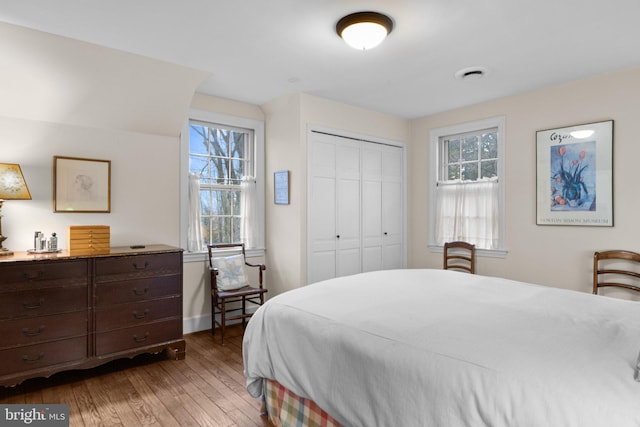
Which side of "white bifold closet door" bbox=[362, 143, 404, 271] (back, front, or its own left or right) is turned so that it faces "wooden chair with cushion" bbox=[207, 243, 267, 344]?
right

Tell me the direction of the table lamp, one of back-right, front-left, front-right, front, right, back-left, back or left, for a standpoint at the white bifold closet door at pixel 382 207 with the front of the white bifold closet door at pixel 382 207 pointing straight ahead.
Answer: right

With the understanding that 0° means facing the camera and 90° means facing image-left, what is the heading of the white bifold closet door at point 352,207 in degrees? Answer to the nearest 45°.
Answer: approximately 315°

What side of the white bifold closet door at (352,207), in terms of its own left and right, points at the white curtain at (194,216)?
right

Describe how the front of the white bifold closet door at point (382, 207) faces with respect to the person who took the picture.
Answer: facing the viewer and to the right of the viewer

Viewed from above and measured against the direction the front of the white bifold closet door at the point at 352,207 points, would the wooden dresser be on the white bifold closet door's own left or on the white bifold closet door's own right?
on the white bifold closet door's own right

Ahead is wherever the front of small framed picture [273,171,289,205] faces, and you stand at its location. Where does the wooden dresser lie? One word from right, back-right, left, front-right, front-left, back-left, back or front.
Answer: front

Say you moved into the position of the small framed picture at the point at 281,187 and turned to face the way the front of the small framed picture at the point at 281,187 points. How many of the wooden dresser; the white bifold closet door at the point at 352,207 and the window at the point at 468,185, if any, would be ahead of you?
1

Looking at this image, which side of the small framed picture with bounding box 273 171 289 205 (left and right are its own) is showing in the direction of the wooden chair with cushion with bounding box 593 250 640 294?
left

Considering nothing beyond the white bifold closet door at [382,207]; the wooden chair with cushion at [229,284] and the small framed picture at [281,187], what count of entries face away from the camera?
0

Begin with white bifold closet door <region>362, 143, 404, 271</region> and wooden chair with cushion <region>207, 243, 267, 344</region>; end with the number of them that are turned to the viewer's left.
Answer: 0

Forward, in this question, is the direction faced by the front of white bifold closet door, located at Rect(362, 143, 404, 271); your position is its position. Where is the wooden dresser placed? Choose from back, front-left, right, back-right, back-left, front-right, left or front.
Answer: right

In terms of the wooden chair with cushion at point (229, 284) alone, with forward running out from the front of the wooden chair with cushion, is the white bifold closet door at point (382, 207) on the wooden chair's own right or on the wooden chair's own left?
on the wooden chair's own left
